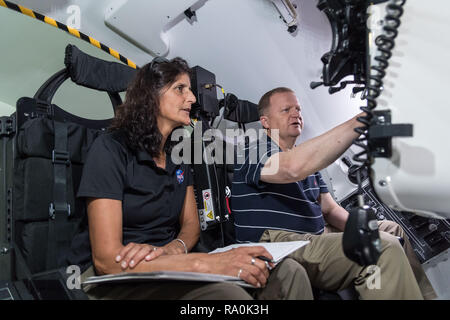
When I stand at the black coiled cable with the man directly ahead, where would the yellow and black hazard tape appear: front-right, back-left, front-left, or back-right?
front-left

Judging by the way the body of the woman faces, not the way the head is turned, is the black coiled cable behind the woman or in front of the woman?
in front

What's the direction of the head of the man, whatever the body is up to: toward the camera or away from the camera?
toward the camera

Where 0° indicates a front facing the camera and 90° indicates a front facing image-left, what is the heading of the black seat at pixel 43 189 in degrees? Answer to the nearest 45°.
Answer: approximately 315°

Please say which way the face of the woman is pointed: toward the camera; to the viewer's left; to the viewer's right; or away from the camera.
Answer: to the viewer's right

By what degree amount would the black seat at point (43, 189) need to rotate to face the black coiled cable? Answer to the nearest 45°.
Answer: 0° — it already faces it

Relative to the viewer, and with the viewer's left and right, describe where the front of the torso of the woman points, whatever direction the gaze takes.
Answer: facing the viewer and to the right of the viewer
